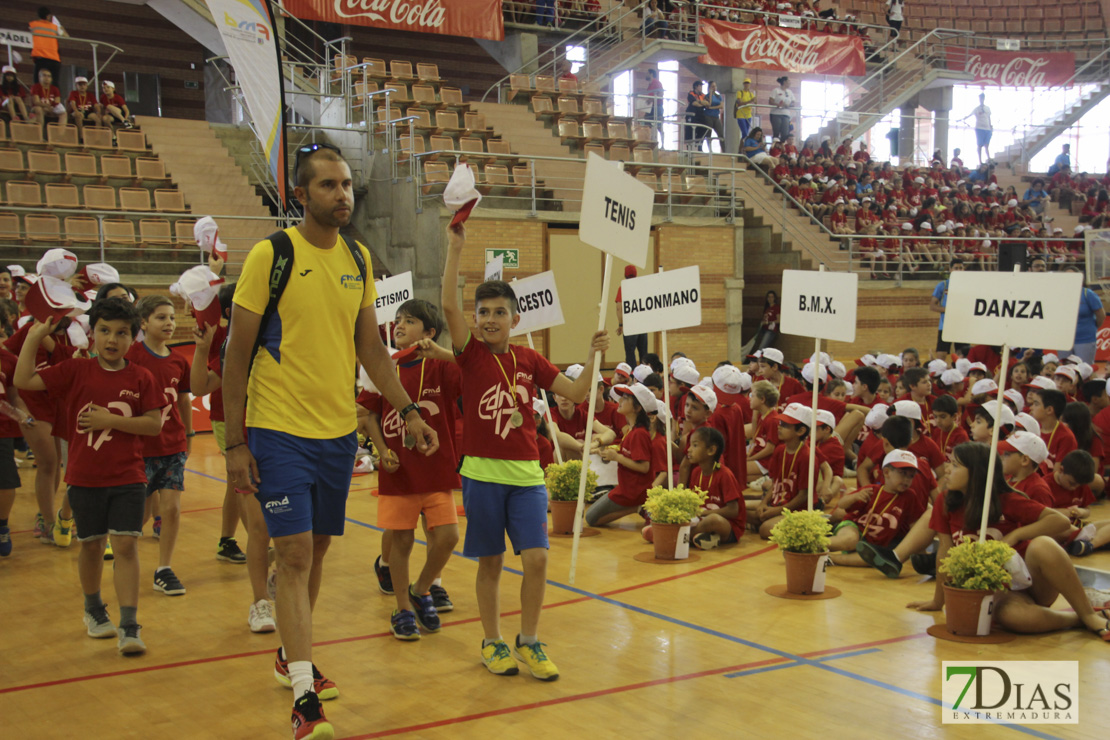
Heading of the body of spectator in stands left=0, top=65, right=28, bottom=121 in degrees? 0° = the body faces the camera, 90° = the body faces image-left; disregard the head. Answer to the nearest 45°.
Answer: approximately 315°

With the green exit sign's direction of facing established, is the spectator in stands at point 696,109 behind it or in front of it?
behind

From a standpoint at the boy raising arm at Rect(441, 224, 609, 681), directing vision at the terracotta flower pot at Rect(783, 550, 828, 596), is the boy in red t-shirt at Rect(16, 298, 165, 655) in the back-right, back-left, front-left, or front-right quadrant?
back-left

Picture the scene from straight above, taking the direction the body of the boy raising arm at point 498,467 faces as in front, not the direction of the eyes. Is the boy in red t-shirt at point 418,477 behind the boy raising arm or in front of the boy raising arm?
behind

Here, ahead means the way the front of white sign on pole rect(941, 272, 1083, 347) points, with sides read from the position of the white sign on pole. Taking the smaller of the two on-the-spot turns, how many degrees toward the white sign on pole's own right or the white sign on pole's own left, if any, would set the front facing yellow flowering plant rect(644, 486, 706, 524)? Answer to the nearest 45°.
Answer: approximately 90° to the white sign on pole's own right

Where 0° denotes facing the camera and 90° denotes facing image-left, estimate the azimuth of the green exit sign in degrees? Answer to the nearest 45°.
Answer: approximately 0°

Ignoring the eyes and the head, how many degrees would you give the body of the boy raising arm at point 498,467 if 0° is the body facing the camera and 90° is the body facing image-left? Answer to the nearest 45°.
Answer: approximately 0°
